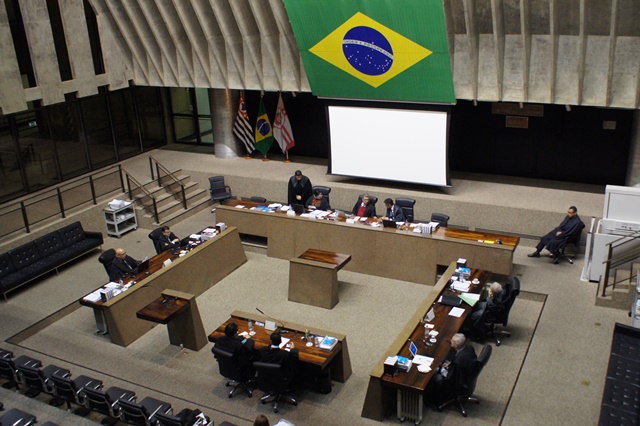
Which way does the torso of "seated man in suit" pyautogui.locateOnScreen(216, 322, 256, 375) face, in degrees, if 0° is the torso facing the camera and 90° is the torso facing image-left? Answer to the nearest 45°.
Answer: approximately 225°

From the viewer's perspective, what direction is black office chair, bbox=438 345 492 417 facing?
to the viewer's left

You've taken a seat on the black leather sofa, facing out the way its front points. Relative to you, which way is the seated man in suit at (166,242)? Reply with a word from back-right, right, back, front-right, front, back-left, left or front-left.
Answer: front

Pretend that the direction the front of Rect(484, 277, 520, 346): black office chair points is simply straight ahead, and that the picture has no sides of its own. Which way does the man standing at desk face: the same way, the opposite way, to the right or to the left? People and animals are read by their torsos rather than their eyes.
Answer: to the left

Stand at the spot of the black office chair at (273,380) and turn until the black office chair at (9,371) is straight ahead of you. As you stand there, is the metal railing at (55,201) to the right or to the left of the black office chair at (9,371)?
right

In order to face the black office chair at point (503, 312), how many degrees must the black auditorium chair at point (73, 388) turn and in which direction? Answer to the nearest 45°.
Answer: approximately 45° to its right

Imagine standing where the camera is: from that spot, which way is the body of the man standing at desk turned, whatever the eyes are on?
toward the camera

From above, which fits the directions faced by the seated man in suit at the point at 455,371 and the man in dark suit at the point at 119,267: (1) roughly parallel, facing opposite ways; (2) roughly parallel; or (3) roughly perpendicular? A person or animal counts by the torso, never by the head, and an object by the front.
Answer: roughly parallel, facing opposite ways

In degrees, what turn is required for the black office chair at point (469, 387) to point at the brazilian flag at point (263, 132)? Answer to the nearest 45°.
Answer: approximately 45° to its right

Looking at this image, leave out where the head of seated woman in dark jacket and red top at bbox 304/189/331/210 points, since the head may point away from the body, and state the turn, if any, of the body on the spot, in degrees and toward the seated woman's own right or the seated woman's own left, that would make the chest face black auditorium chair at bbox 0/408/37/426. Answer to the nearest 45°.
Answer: approximately 45° to the seated woman's own right

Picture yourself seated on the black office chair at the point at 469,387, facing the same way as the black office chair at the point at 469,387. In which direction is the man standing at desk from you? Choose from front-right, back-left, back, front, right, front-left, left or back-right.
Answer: front-right

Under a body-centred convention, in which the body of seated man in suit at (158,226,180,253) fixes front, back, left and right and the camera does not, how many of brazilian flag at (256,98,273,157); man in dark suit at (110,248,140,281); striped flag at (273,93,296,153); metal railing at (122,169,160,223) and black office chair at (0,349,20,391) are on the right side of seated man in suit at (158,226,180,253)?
2

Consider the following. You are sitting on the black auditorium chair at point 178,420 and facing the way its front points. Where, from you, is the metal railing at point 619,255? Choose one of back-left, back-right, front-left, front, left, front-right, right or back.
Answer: front-right

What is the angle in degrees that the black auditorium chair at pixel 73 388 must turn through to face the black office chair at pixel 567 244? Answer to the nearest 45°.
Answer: approximately 45° to its right

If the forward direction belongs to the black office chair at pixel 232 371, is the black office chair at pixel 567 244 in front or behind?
in front

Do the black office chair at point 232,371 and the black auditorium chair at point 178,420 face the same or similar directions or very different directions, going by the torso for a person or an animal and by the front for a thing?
same or similar directions

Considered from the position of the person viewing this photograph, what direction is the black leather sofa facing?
facing the viewer and to the right of the viewer

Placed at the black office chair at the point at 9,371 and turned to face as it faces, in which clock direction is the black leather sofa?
The black leather sofa is roughly at 11 o'clock from the black office chair.

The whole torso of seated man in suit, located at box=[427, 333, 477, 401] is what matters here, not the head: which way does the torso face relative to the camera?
to the viewer's left
